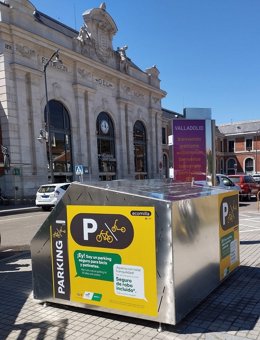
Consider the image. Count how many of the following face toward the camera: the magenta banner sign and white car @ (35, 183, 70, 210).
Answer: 1

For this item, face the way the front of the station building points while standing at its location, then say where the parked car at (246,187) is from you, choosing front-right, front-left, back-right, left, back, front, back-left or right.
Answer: front

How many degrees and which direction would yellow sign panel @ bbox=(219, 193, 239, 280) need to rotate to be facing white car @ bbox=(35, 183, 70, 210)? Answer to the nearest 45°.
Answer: approximately 180°

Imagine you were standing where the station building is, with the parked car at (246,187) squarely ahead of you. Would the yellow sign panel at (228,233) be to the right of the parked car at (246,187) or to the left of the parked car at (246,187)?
right

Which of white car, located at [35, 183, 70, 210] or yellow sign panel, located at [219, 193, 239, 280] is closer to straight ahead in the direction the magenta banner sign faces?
the yellow sign panel

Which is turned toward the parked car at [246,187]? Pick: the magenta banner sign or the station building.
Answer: the station building

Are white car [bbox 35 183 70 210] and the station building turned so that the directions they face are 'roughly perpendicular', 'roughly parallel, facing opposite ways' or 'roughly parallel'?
roughly perpendicular

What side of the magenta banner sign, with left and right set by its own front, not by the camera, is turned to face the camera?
front

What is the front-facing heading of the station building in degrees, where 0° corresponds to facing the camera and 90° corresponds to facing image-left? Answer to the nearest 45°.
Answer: approximately 315°

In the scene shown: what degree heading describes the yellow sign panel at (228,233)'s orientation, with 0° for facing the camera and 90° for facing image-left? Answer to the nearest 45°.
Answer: approximately 315°

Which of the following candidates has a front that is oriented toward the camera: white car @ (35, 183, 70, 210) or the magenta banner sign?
the magenta banner sign

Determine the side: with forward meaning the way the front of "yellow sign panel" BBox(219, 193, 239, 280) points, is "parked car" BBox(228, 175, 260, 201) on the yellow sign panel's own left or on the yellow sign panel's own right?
on the yellow sign panel's own left
